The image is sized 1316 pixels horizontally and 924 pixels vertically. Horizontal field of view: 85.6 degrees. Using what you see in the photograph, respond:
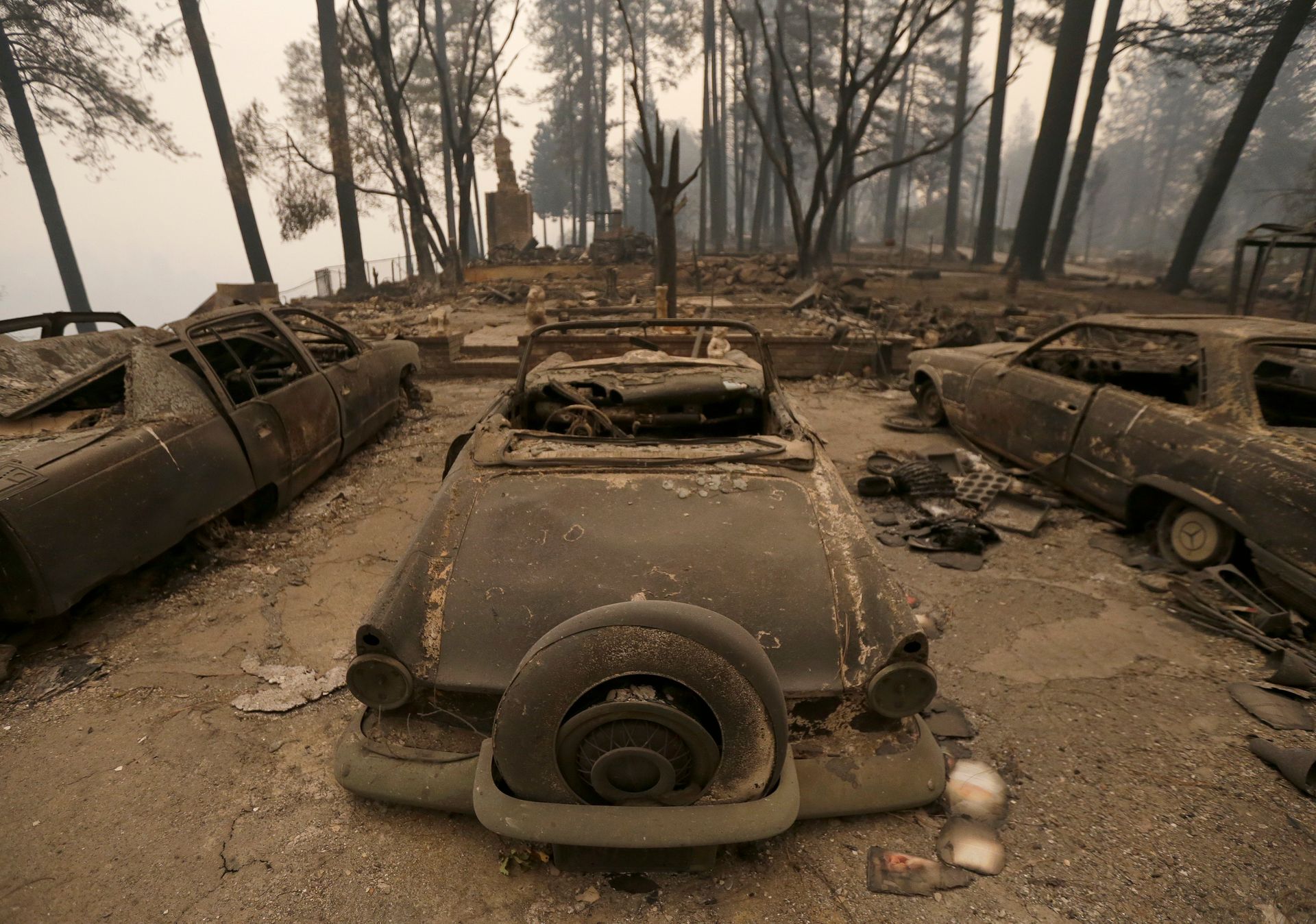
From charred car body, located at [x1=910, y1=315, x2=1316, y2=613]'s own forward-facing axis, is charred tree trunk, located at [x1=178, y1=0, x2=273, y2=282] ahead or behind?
ahead

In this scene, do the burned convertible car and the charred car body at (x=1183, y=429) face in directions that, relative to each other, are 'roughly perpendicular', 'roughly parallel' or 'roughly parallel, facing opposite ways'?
roughly parallel

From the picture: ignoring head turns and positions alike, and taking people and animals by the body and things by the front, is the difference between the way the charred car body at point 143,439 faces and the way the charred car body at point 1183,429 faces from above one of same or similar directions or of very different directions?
same or similar directions

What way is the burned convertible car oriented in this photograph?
away from the camera

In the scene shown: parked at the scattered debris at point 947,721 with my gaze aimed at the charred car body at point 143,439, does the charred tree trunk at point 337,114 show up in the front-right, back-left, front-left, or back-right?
front-right

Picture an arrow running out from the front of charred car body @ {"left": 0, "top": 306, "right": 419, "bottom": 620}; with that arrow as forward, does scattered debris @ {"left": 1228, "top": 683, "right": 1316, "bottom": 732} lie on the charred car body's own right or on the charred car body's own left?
on the charred car body's own right

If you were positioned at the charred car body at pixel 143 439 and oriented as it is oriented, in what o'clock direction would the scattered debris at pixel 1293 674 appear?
The scattered debris is roughly at 3 o'clock from the charred car body.

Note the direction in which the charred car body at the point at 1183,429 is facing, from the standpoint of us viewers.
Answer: facing away from the viewer and to the left of the viewer

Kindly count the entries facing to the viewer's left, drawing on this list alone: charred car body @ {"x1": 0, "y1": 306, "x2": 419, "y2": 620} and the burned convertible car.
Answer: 0

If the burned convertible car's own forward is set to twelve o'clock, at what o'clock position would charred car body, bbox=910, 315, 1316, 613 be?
The charred car body is roughly at 2 o'clock from the burned convertible car.

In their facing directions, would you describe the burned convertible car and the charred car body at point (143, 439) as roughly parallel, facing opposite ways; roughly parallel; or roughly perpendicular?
roughly parallel

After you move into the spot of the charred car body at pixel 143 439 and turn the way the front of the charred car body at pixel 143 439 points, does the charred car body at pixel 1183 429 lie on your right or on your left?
on your right

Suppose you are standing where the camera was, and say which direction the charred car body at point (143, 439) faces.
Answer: facing away from the viewer and to the right of the viewer

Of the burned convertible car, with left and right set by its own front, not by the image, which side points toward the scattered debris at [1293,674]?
right

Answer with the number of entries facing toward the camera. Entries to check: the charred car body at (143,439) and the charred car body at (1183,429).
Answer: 0

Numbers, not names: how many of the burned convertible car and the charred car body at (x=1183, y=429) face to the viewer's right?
0
